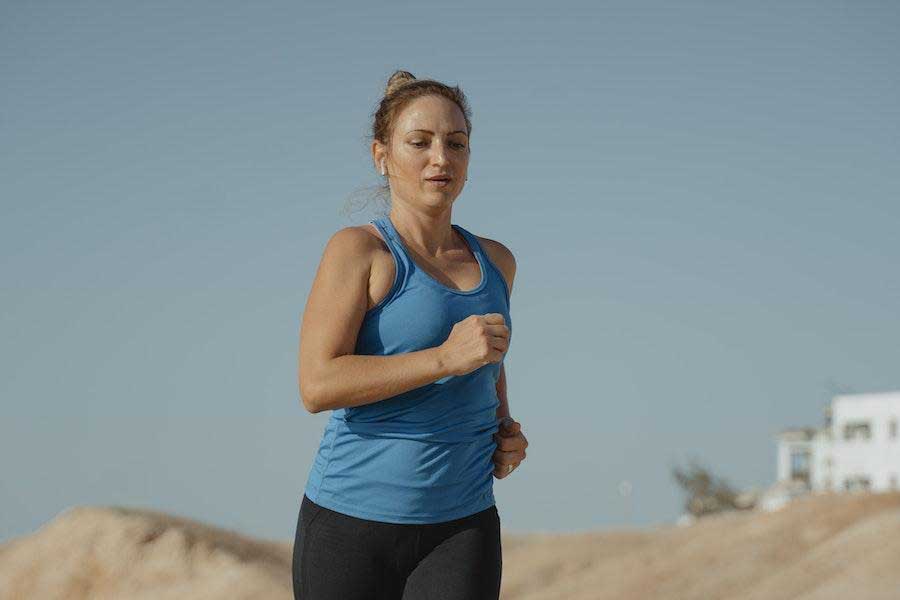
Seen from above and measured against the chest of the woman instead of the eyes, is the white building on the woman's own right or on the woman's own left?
on the woman's own left

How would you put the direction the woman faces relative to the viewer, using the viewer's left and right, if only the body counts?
facing the viewer and to the right of the viewer
